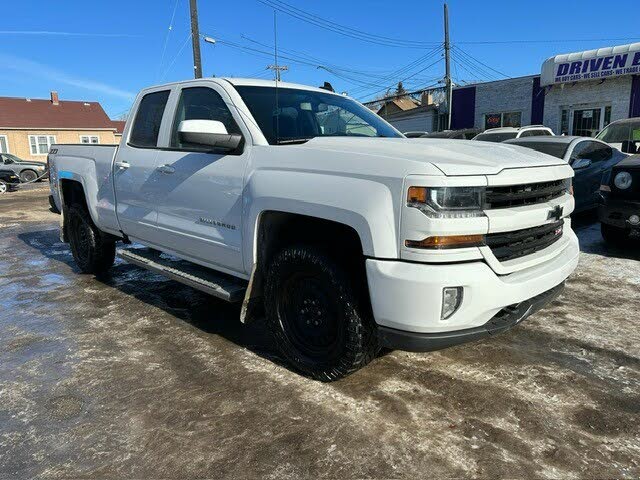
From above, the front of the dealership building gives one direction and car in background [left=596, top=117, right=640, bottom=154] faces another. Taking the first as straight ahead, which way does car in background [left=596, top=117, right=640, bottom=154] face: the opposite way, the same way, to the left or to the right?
the same way

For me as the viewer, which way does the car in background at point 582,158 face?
facing the viewer and to the left of the viewer

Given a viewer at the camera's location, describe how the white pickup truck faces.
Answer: facing the viewer and to the right of the viewer

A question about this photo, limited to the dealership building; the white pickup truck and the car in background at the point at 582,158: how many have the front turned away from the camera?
0

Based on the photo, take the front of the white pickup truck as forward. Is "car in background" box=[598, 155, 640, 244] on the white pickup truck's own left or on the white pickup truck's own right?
on the white pickup truck's own left

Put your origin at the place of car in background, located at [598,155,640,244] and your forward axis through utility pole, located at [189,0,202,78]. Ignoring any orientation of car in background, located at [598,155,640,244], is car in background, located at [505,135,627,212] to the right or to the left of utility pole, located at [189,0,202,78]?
right

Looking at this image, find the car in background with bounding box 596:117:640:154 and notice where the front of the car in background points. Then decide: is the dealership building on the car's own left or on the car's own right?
on the car's own right

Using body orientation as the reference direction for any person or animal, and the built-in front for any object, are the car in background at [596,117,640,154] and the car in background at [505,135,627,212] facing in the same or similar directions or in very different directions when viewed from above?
same or similar directions

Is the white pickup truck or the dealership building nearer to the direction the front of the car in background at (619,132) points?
the white pickup truck

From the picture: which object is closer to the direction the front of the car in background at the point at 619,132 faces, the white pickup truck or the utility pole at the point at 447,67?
the white pickup truck

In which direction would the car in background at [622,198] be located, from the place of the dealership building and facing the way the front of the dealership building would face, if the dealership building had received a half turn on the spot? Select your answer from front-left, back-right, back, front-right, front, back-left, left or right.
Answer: back-right

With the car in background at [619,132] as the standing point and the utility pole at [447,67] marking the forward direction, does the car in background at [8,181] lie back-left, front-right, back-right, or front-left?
front-left

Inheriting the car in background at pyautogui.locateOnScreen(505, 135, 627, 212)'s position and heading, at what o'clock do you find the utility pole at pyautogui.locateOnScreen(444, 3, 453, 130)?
The utility pole is roughly at 4 o'clock from the car in background.

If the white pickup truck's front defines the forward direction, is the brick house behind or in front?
behind

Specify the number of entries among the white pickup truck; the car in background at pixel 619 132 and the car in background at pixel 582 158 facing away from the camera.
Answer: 0
